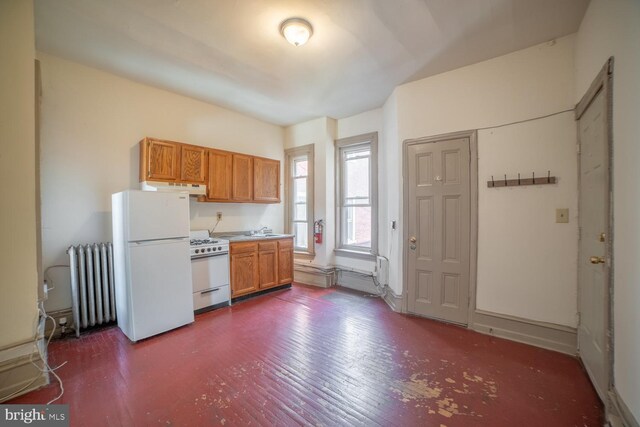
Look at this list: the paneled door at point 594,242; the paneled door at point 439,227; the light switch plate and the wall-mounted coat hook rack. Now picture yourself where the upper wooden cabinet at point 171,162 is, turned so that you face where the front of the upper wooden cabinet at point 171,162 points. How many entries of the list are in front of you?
4

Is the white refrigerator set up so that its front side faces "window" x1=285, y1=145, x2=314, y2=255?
no

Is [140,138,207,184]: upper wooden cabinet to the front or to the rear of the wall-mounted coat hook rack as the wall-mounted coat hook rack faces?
to the front

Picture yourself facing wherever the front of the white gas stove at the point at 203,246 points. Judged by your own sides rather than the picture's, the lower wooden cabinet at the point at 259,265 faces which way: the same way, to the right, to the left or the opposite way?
the same way

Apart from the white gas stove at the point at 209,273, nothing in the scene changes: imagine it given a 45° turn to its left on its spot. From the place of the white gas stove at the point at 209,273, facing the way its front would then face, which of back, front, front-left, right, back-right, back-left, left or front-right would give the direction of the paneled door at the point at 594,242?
front-right

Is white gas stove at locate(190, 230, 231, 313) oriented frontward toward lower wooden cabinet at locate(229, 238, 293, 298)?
no

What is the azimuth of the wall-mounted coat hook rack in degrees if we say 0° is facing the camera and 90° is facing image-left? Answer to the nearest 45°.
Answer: approximately 45°

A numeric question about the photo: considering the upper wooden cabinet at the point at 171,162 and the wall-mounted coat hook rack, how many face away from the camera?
0

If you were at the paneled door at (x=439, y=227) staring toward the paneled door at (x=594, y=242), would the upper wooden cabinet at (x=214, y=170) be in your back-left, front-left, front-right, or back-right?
back-right

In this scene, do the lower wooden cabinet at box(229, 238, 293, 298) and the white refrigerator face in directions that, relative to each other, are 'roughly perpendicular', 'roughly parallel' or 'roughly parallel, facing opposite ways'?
roughly parallel

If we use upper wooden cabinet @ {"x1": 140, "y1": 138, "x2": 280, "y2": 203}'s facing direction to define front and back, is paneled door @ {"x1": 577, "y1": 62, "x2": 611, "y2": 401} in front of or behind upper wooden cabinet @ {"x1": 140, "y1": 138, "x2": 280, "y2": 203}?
in front

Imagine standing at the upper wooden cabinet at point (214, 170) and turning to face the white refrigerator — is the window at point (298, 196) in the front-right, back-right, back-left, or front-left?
back-left

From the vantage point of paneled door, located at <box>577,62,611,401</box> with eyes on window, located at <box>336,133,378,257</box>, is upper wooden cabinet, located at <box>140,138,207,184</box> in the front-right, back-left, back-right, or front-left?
front-left

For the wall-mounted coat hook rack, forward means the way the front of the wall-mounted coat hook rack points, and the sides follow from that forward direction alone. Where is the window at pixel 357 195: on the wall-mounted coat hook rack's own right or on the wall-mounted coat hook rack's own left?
on the wall-mounted coat hook rack's own right

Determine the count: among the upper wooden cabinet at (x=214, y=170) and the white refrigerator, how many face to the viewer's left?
0
